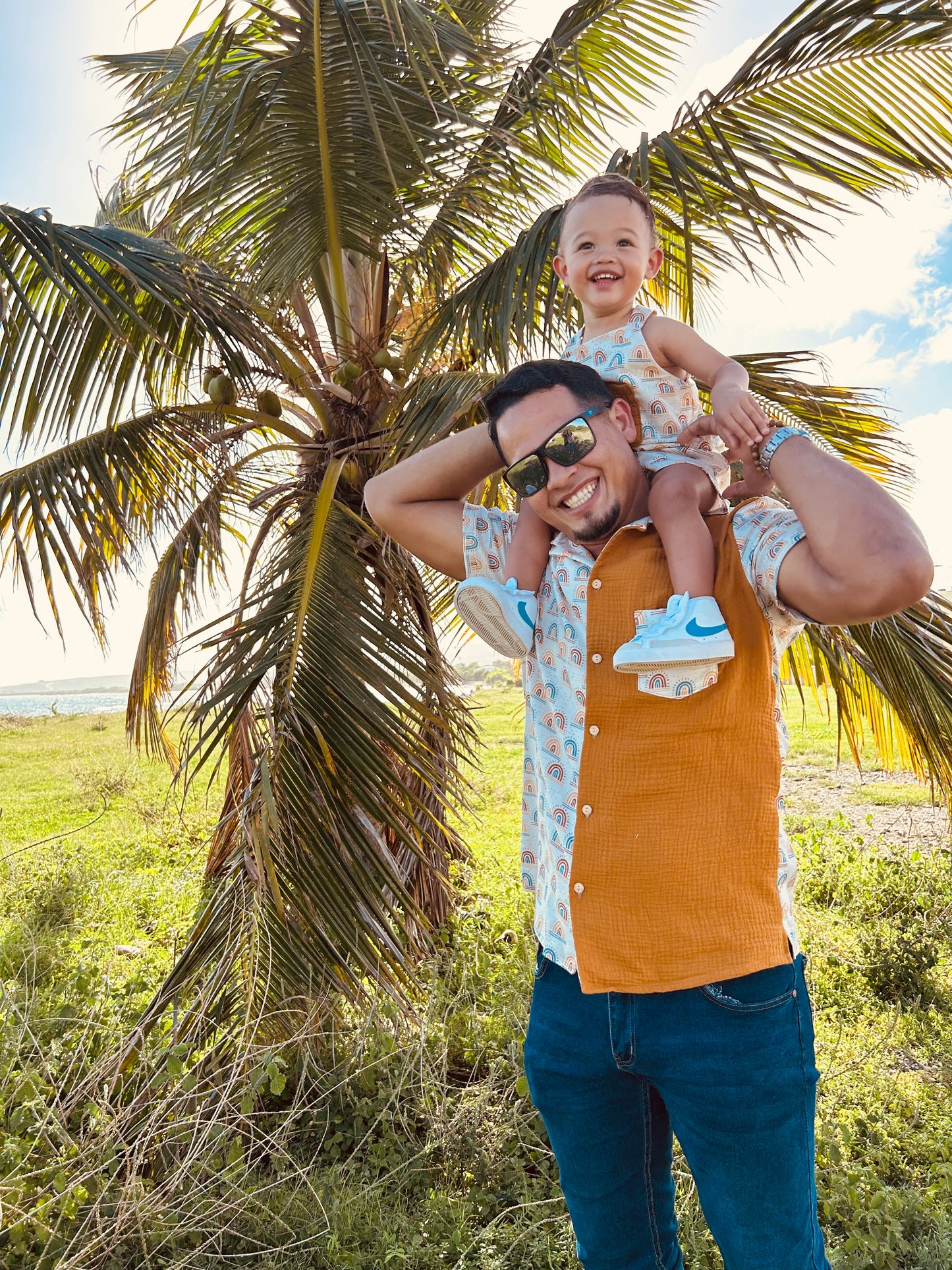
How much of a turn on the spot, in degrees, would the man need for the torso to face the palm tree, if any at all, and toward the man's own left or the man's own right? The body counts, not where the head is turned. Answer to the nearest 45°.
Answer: approximately 90° to the man's own right

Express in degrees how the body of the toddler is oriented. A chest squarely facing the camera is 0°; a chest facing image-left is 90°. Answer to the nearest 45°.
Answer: approximately 45°

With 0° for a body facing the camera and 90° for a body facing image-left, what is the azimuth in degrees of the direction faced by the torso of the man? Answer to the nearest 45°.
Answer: approximately 45°
